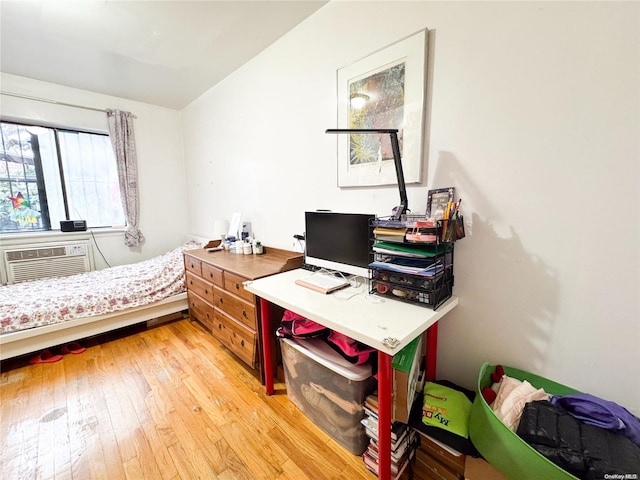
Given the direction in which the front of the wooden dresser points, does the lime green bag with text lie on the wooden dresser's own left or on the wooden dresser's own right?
on the wooden dresser's own left

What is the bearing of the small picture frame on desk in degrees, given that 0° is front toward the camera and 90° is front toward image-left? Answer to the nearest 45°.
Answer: approximately 45°

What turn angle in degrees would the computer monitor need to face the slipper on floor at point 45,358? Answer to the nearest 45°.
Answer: approximately 45° to its right

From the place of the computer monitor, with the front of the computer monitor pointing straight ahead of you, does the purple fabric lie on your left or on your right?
on your left

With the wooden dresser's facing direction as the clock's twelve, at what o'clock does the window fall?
The window is roughly at 3 o'clock from the wooden dresser.

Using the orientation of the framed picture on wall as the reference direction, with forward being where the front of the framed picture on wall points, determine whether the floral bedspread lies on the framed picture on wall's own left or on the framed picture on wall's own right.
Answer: on the framed picture on wall's own right

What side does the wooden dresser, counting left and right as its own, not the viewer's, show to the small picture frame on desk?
left
